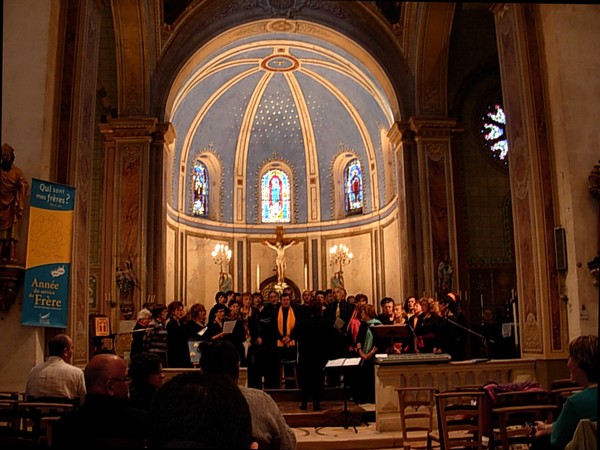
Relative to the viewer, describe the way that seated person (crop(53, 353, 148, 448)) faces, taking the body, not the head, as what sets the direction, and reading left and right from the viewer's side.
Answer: facing away from the viewer and to the right of the viewer

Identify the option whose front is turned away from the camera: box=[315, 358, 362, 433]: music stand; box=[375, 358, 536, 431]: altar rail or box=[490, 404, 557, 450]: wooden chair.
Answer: the wooden chair

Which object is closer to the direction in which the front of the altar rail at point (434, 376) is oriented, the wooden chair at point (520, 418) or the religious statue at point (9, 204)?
the wooden chair

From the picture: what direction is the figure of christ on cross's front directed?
toward the camera

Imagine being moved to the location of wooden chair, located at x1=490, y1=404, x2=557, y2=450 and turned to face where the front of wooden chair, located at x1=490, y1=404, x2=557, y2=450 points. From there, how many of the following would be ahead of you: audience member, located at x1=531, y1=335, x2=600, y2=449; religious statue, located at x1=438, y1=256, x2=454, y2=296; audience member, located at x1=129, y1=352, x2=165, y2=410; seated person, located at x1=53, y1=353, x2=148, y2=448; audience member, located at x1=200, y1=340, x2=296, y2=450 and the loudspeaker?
2

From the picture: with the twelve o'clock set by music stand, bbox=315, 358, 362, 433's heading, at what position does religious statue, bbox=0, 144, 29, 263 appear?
The religious statue is roughly at 2 o'clock from the music stand.

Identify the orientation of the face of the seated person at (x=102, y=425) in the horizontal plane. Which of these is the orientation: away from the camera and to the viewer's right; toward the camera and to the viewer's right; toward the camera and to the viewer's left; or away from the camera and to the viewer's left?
away from the camera and to the viewer's right

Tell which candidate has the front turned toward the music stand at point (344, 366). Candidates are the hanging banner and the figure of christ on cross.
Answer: the figure of christ on cross

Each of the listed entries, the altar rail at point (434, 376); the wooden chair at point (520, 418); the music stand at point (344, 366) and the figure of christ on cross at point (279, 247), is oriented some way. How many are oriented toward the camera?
3

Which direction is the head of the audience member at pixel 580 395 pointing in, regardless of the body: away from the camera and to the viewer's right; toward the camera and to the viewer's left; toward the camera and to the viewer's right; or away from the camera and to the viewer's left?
away from the camera and to the viewer's left

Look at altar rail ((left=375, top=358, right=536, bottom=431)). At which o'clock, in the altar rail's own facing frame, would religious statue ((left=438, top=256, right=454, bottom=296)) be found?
The religious statue is roughly at 6 o'clock from the altar rail.

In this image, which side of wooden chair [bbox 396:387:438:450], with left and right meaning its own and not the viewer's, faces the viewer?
back

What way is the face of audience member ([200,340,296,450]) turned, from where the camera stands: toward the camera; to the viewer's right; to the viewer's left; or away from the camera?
away from the camera

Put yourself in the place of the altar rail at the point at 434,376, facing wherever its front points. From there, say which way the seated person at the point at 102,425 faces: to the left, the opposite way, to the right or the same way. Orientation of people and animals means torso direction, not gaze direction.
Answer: the opposite way

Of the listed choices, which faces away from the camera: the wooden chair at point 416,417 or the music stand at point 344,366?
the wooden chair

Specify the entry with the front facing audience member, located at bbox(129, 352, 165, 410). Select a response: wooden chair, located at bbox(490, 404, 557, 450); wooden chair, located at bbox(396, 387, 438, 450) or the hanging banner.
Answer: the hanging banner

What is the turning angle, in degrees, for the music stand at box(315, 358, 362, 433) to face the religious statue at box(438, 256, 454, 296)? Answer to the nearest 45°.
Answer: approximately 180°

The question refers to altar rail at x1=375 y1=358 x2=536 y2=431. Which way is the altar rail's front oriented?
toward the camera

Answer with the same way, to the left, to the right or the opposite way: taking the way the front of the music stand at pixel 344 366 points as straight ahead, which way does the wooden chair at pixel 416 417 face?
the opposite way

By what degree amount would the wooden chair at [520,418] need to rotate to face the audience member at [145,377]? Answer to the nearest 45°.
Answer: approximately 135° to its left

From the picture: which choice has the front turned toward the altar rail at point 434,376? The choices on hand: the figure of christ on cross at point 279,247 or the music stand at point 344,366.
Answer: the figure of christ on cross

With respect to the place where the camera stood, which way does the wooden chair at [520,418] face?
facing away from the viewer
